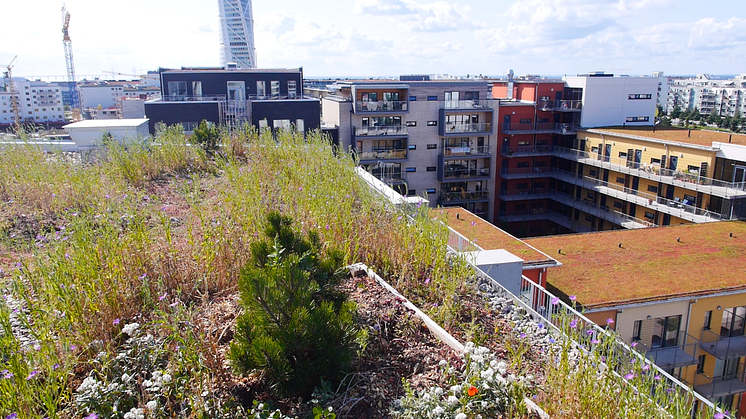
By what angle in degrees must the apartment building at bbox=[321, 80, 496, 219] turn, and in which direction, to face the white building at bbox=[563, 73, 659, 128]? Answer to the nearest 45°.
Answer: approximately 90° to its left

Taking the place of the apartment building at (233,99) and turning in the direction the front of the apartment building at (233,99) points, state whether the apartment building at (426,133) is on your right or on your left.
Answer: on your left

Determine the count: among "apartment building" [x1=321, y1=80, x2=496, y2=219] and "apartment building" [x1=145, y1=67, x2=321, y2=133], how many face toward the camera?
2

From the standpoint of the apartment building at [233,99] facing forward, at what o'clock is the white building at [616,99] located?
The white building is roughly at 9 o'clock from the apartment building.

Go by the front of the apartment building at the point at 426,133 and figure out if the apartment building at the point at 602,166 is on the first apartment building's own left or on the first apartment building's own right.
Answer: on the first apartment building's own left

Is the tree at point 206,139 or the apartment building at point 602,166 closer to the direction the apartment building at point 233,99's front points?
the tree

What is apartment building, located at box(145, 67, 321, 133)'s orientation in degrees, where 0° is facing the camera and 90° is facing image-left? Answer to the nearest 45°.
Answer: approximately 0°

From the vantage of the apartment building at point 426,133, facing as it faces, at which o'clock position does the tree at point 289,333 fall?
The tree is roughly at 12 o'clock from the apartment building.

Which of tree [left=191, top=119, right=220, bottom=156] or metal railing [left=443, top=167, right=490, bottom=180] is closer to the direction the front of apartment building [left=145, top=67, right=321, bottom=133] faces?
the tree

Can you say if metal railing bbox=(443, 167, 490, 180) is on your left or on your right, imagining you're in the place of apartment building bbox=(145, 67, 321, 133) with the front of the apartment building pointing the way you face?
on your left

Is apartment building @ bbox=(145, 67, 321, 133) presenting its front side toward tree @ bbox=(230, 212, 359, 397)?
yes
